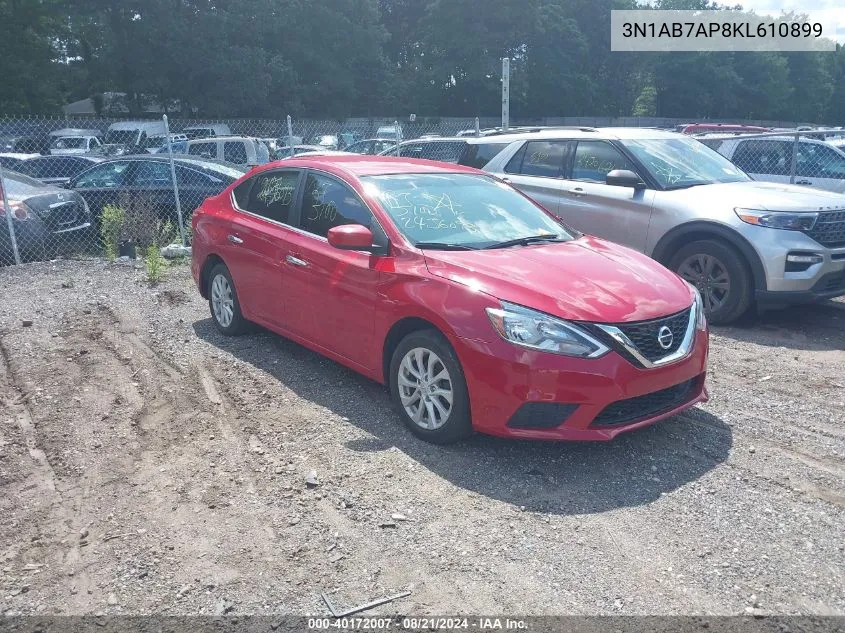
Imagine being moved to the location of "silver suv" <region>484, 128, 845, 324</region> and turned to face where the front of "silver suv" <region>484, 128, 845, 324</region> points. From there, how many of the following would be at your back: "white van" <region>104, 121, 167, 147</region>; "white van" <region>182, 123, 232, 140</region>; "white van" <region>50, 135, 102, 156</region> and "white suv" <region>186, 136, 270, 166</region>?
4

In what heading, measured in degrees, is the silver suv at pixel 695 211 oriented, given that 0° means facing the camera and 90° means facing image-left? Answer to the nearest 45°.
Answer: approximately 315°

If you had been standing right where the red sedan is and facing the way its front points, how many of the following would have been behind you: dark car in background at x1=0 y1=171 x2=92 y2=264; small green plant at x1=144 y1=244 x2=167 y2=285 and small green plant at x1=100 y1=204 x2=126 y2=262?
3

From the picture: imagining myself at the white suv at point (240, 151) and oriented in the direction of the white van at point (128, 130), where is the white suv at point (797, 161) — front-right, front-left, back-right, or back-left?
back-right

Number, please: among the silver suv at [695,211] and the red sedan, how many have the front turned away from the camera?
0

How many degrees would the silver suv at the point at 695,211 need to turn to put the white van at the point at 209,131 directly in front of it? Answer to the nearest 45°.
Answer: approximately 180°

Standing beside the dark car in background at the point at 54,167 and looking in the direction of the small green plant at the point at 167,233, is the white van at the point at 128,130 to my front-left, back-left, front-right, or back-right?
back-left

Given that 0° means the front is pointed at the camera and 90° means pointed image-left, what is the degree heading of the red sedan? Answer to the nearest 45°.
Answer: approximately 315°

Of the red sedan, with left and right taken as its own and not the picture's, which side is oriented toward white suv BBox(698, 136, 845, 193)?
left

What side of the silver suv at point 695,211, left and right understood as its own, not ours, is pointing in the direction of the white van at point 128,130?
back

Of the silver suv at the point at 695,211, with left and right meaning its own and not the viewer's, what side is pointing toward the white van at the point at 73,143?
back
